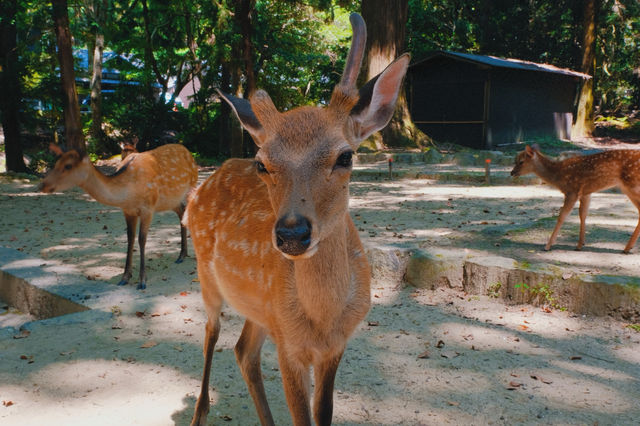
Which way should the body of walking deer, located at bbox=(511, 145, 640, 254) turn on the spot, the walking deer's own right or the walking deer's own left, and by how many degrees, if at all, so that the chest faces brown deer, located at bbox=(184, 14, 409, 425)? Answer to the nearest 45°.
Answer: approximately 90° to the walking deer's own left

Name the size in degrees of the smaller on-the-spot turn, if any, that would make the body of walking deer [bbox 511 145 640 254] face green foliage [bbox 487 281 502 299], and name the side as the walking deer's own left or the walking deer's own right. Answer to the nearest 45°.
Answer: approximately 90° to the walking deer's own left

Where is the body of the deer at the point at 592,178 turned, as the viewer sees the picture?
to the viewer's left

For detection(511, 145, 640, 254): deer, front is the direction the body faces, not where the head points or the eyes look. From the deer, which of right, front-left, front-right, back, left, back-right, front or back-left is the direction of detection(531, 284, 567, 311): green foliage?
left

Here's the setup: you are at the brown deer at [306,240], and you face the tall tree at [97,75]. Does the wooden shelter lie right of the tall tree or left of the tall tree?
right

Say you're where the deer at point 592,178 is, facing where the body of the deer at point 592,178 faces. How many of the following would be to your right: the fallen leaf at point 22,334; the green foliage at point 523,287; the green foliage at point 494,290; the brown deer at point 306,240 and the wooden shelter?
1

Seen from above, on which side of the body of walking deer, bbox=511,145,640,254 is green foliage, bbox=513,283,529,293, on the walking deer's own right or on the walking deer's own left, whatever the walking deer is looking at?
on the walking deer's own left

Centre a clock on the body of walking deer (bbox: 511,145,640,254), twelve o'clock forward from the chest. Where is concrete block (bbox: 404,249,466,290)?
The concrete block is roughly at 10 o'clock from the walking deer.
